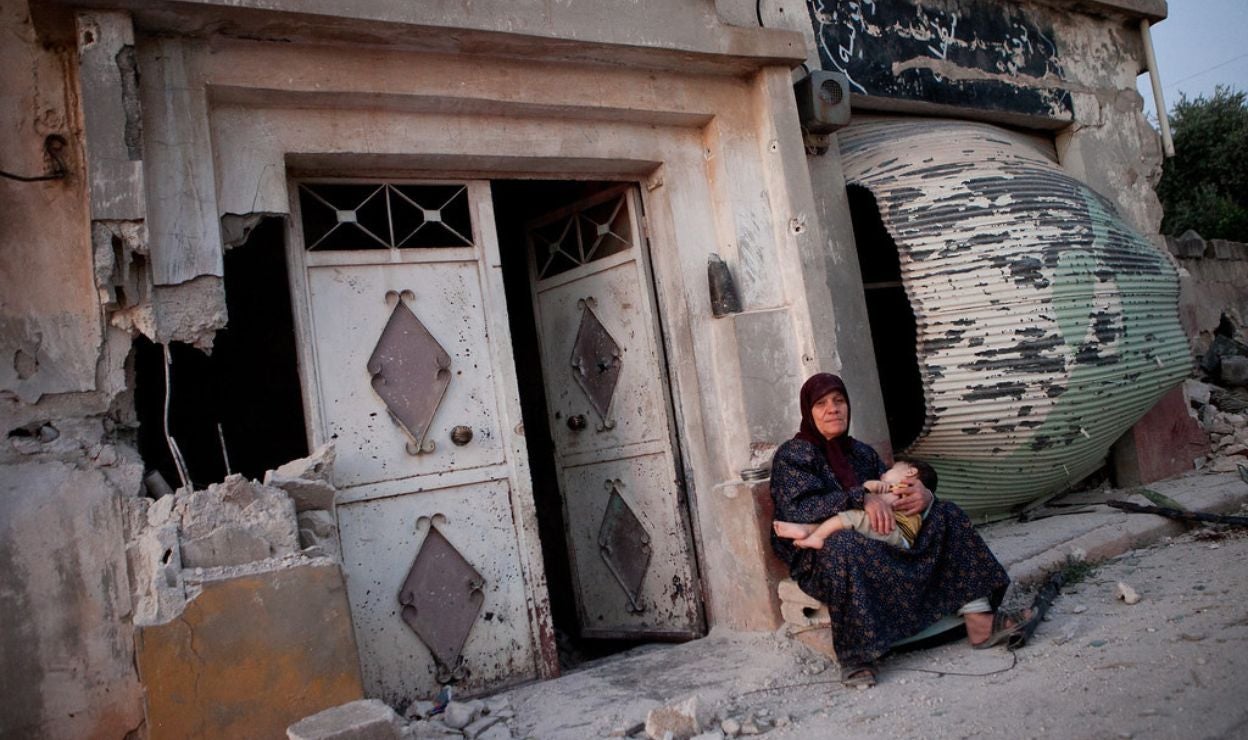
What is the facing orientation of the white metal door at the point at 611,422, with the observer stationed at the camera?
facing the viewer and to the left of the viewer

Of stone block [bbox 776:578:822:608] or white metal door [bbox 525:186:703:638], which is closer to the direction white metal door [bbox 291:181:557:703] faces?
the stone block

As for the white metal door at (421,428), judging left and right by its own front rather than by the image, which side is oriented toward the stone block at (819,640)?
left

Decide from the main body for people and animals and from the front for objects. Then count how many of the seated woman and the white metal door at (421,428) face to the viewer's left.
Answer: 0

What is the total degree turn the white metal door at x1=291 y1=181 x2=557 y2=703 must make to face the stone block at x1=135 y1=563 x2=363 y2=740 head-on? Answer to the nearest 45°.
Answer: approximately 45° to its right

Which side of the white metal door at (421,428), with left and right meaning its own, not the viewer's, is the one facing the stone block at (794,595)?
left

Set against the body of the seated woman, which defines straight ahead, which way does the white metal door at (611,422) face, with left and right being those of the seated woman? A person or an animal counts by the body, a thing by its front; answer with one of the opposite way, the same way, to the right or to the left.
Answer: to the right

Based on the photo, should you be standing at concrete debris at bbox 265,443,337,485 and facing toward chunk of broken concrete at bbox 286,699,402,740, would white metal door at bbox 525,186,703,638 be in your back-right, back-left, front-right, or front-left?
back-left

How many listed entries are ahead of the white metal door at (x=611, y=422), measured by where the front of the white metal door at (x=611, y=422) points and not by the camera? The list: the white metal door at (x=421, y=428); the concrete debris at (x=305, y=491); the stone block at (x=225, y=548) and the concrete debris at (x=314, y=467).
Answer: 4

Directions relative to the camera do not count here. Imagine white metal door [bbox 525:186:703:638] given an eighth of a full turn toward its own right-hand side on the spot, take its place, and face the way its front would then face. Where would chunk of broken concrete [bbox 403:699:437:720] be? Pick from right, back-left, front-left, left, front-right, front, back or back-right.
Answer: front-left

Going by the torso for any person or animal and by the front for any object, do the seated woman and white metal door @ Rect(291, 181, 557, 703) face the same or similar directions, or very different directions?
same or similar directions

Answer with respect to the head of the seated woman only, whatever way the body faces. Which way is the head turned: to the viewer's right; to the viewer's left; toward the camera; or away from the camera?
toward the camera

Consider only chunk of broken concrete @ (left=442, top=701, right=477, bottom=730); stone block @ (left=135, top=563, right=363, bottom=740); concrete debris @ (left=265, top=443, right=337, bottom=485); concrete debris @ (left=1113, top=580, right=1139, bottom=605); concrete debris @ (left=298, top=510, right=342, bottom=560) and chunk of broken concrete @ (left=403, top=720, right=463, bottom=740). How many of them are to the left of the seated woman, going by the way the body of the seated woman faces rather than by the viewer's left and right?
1

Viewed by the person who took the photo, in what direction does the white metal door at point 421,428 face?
facing the viewer

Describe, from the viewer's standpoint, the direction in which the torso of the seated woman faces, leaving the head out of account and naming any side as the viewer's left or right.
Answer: facing the viewer and to the right of the viewer
